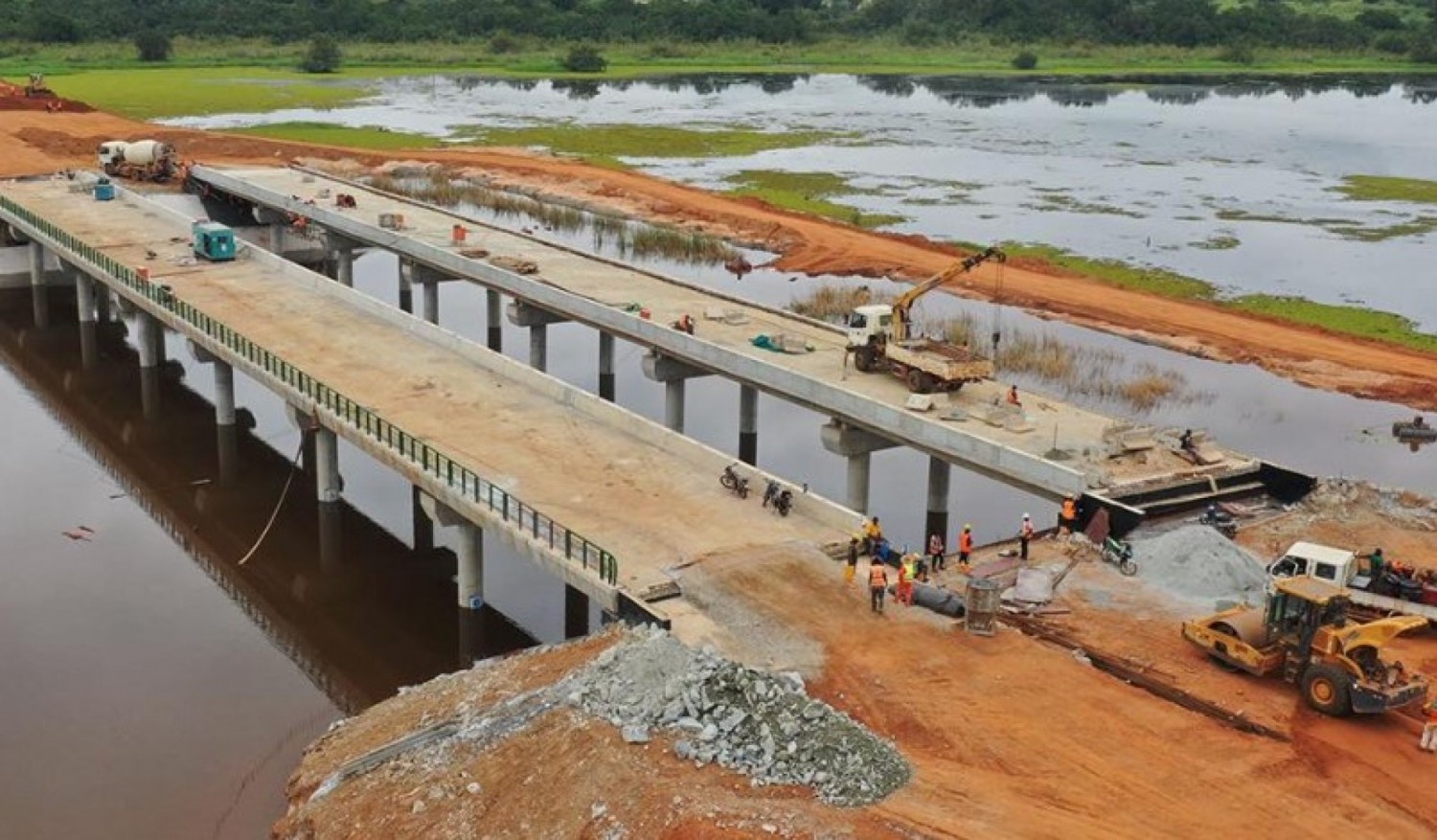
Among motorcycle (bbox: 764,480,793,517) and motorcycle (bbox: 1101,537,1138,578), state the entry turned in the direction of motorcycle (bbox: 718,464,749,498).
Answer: motorcycle (bbox: 764,480,793,517)

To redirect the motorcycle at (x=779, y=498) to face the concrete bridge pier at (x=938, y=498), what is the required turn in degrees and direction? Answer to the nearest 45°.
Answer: approximately 90° to its right

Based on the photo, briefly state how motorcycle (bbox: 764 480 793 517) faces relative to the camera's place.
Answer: facing away from the viewer and to the left of the viewer

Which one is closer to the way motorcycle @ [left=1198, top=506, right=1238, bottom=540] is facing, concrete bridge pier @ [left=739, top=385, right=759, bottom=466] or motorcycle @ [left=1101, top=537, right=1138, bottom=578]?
the concrete bridge pier

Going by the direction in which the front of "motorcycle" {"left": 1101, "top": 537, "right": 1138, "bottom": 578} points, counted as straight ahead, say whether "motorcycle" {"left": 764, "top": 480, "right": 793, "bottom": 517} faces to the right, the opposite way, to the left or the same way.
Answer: the opposite way

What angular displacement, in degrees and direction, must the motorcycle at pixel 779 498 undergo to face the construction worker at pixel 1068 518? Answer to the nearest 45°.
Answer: approximately 135° to its right

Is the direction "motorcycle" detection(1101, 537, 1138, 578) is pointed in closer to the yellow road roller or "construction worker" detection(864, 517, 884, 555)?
the yellow road roller

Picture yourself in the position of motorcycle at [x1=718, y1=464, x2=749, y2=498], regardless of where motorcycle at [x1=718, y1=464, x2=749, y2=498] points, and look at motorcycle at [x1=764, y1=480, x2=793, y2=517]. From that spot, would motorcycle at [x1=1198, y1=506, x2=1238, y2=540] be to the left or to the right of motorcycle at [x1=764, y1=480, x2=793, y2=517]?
left
